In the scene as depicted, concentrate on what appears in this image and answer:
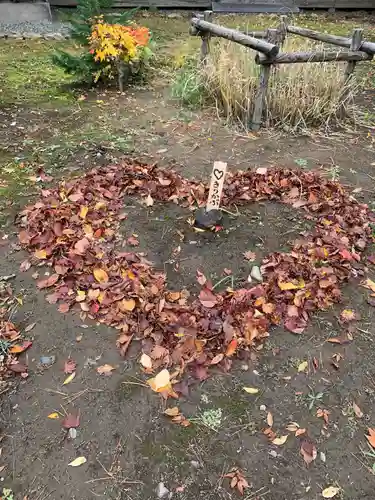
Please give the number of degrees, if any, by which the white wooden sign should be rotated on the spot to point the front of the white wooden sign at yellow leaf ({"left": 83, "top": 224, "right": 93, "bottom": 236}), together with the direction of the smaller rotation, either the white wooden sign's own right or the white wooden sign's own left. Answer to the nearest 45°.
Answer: approximately 90° to the white wooden sign's own right

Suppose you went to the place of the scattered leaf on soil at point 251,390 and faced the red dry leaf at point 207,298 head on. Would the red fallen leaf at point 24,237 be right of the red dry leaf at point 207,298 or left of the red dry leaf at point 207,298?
left

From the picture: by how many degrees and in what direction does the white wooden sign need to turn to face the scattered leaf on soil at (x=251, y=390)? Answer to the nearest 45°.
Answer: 0° — it already faces it

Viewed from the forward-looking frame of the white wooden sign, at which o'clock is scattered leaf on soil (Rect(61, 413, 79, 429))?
The scattered leaf on soil is roughly at 1 o'clock from the white wooden sign.

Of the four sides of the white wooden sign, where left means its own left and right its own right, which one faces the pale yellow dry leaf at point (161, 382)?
front

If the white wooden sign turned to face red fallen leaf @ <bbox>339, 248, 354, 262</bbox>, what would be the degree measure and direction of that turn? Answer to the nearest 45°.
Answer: approximately 90° to its left

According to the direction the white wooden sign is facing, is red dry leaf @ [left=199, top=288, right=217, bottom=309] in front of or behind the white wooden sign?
in front

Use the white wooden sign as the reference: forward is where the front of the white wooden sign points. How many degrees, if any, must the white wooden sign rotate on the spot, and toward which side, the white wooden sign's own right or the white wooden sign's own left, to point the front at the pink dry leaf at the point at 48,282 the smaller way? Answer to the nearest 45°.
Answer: approximately 45° to the white wooden sign's own right

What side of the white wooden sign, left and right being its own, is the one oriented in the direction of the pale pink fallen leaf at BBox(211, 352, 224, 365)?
front

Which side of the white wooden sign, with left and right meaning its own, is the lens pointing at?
front

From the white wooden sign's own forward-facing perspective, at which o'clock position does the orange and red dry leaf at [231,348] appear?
The orange and red dry leaf is roughly at 12 o'clock from the white wooden sign.

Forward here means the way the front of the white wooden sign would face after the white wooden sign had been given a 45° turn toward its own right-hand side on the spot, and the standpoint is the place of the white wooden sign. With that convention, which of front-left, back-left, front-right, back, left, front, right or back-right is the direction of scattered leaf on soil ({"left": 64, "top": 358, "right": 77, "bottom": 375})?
front

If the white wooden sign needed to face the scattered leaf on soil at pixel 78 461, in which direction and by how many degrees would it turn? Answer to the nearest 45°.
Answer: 0° — it already faces it

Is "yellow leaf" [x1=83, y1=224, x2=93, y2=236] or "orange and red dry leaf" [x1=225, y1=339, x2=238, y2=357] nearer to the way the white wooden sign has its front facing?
the orange and red dry leaf

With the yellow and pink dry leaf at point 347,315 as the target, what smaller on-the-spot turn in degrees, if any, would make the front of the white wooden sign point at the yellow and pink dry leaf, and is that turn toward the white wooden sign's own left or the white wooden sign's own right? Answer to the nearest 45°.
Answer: approximately 45° to the white wooden sign's own left

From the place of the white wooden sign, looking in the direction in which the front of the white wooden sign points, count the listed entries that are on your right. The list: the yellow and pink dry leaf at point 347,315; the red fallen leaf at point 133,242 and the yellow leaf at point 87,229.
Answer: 2

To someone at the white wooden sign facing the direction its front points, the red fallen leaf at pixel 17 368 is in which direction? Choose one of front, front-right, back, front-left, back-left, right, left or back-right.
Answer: front-right

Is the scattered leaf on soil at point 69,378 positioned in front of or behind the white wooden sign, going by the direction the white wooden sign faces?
in front
